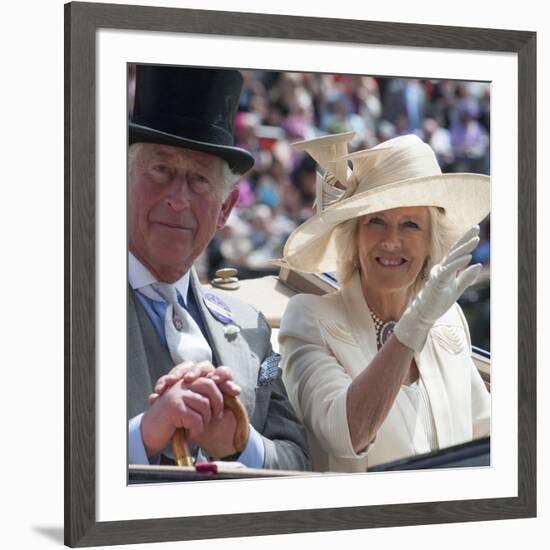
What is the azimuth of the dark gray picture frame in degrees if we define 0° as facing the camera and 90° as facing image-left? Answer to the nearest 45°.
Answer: approximately 315°
